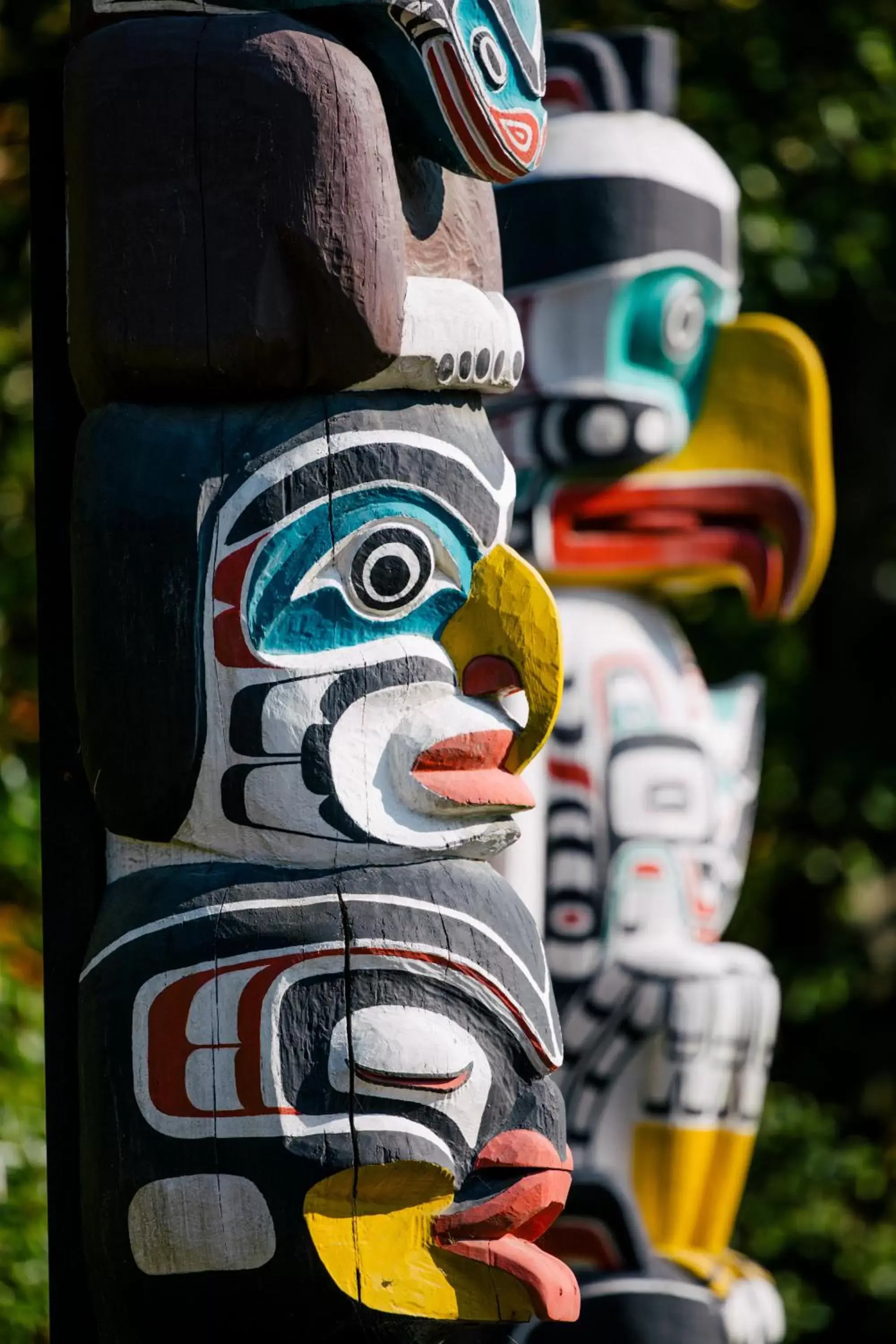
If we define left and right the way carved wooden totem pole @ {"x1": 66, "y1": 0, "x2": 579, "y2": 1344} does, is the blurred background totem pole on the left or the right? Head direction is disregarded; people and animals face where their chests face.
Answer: on its left

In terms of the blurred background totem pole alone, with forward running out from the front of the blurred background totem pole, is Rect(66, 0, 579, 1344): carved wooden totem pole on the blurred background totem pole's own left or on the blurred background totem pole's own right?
on the blurred background totem pole's own right

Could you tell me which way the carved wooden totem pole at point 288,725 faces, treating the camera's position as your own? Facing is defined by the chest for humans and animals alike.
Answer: facing to the right of the viewer

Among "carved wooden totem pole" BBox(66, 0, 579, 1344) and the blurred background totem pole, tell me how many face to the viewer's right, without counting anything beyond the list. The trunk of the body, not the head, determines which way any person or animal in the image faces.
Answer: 2

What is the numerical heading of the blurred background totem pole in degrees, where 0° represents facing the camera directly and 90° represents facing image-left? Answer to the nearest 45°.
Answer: approximately 270°
